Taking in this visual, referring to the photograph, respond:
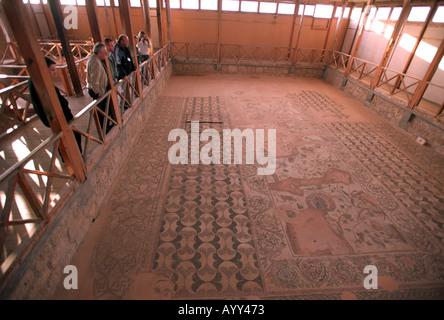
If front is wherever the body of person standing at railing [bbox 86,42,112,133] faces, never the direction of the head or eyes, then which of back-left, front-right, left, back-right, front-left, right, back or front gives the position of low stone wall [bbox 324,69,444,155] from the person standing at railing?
front

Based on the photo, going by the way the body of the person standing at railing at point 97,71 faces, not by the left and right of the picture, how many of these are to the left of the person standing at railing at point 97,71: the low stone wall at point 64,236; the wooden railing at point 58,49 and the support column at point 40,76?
1

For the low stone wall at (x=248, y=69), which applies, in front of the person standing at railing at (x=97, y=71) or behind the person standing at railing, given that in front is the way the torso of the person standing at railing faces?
in front

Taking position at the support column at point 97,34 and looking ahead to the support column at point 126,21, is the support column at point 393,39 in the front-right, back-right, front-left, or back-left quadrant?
front-right

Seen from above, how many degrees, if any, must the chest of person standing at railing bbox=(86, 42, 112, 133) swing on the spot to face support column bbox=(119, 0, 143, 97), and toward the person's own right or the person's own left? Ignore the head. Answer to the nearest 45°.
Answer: approximately 45° to the person's own left

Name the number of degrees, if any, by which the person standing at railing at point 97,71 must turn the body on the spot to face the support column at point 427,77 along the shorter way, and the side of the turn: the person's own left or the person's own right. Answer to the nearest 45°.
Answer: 0° — they already face it

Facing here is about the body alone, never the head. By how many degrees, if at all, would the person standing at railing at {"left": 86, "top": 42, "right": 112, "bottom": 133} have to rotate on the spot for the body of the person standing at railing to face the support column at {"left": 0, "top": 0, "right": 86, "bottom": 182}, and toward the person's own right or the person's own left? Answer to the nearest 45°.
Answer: approximately 90° to the person's own right

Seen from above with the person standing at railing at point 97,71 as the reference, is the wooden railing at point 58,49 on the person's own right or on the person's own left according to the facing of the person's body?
on the person's own left

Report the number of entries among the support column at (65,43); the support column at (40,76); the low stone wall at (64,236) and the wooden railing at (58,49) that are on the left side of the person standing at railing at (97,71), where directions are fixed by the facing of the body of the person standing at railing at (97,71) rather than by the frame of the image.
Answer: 2

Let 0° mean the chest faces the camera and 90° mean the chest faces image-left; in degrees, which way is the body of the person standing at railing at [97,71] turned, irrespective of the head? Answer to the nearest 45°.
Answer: approximately 270°

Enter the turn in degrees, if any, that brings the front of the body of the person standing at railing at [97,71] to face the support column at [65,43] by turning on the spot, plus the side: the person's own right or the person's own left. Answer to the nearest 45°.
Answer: approximately 90° to the person's own left

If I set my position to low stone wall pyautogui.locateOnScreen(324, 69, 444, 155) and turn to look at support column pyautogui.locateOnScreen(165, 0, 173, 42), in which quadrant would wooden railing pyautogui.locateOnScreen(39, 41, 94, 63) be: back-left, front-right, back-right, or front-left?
front-left

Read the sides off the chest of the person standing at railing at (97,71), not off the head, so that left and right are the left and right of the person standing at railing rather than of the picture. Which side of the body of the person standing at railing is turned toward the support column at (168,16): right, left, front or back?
left

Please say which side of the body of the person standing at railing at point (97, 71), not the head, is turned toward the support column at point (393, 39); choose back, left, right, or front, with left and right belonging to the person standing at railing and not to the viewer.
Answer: front

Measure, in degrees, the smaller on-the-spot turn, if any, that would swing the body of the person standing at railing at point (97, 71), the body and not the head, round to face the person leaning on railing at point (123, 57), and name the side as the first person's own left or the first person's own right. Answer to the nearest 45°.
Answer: approximately 45° to the first person's own left

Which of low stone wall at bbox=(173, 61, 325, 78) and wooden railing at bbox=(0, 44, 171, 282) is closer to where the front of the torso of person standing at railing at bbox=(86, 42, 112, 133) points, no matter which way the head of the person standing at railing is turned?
the low stone wall
